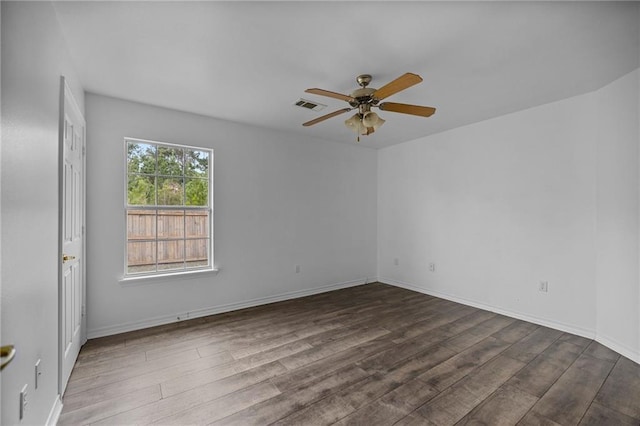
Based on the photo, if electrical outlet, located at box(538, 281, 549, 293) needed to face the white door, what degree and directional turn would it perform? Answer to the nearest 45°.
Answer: approximately 45° to its right

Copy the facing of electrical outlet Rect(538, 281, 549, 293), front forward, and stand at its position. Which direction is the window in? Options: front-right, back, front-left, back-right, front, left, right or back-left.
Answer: front-right

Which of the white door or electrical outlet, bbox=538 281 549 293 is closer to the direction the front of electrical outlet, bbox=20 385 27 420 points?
the electrical outlet

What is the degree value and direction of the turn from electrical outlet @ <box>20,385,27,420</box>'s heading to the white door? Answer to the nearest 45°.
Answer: approximately 90° to its left

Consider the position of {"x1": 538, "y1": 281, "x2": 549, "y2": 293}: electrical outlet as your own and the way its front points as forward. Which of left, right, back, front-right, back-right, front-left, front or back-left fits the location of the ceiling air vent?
front-right

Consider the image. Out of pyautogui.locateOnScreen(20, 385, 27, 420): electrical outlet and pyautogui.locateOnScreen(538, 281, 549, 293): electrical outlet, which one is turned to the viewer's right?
pyautogui.locateOnScreen(20, 385, 27, 420): electrical outlet

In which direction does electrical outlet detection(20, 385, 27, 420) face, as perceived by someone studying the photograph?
facing to the right of the viewer

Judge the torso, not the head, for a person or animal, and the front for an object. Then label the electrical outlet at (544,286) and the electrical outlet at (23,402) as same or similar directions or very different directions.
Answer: very different directions

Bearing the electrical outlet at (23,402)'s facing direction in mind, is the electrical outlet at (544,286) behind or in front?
in front

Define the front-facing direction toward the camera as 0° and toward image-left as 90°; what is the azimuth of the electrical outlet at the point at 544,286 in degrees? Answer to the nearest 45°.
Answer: approximately 0°

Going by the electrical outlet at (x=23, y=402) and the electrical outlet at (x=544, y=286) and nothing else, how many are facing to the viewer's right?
1

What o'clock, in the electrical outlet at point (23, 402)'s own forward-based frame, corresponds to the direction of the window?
The window is roughly at 10 o'clock from the electrical outlet.
